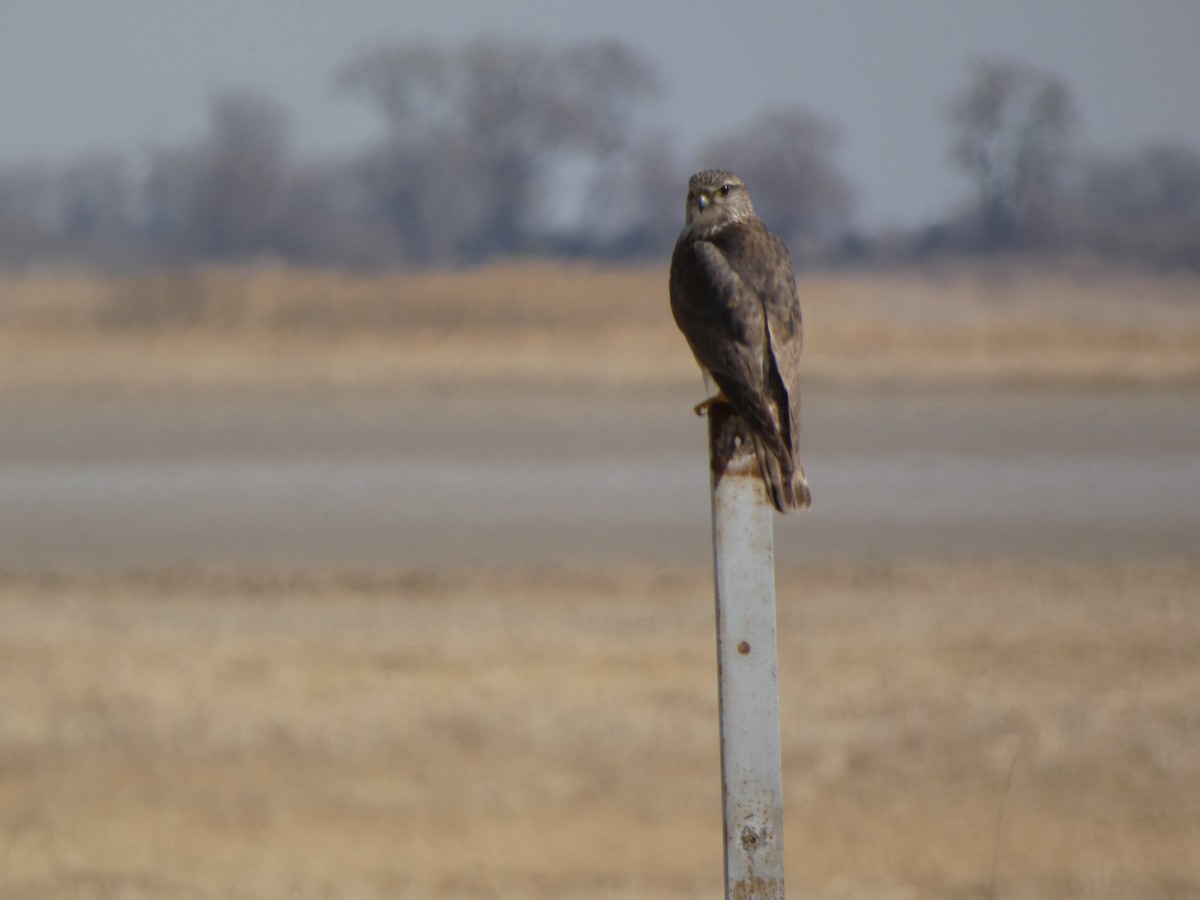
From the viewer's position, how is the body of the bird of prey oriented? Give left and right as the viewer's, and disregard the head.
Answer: facing away from the viewer and to the left of the viewer
